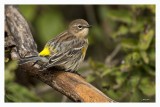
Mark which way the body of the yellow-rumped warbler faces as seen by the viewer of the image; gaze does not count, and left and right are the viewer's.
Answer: facing to the right of the viewer

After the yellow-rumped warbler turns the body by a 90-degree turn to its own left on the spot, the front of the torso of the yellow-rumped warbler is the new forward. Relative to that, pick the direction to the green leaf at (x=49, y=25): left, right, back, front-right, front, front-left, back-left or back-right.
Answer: front

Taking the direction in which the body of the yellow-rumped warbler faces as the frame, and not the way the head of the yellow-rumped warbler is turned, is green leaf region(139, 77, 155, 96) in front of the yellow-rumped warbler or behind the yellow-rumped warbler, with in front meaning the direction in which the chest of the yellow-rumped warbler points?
in front

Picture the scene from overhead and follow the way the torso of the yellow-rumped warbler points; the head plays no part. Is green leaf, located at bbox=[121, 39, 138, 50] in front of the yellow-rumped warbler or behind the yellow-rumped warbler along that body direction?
in front
